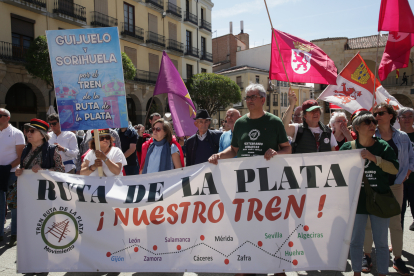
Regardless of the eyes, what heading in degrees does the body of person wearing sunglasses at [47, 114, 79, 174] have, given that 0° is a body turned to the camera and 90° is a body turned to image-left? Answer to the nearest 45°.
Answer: approximately 45°

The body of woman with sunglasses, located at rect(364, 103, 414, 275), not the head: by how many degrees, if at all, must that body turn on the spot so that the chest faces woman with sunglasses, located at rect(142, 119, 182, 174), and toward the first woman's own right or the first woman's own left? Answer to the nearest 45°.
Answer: approximately 45° to the first woman's own right

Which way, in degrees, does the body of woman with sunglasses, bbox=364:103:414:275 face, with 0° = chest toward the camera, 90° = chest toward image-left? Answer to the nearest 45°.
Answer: approximately 45°

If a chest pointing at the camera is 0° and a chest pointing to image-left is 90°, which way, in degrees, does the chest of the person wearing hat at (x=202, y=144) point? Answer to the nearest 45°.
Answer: approximately 0°

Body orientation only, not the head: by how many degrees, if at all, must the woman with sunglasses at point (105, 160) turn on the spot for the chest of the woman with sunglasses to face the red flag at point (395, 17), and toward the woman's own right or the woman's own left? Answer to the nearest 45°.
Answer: approximately 90° to the woman's own left

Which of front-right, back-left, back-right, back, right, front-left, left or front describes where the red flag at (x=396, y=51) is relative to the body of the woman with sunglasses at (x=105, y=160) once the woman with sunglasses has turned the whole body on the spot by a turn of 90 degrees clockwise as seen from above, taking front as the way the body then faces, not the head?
back

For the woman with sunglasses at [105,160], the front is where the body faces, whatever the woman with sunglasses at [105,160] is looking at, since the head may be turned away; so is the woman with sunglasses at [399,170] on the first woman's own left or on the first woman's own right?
on the first woman's own left
